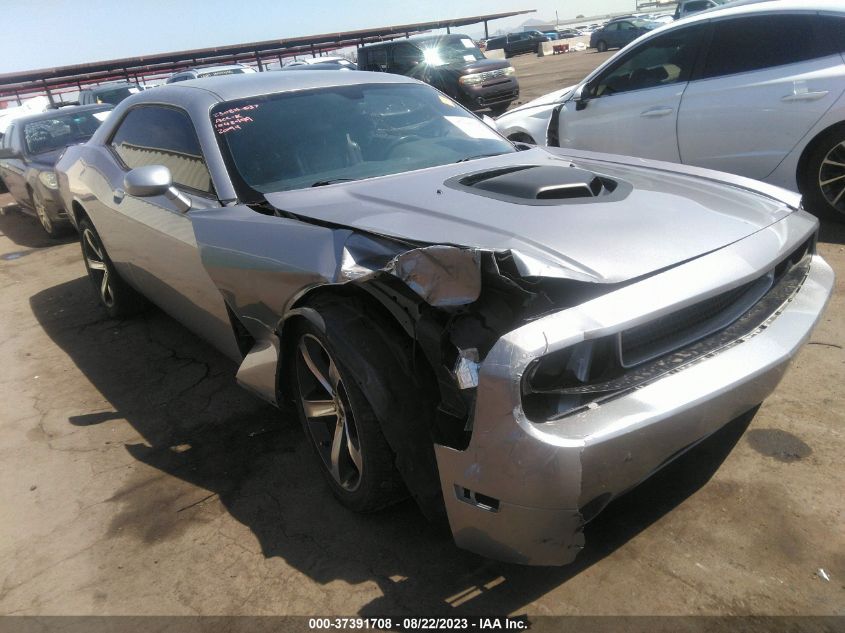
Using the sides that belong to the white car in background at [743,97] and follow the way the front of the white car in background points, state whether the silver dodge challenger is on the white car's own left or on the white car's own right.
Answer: on the white car's own left

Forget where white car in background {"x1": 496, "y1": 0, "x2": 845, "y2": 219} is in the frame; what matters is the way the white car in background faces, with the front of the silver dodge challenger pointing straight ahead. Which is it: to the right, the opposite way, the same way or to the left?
the opposite way

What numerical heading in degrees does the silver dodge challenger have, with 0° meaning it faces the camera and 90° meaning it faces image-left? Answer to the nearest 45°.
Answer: approximately 315°

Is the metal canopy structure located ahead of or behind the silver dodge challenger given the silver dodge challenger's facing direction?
behind

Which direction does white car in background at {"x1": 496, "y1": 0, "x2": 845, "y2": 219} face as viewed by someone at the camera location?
facing away from the viewer and to the left of the viewer

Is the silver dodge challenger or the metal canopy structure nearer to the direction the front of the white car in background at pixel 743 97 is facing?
the metal canopy structure

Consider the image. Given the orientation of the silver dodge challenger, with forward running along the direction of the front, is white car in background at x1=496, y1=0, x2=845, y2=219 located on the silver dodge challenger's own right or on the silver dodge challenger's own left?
on the silver dodge challenger's own left

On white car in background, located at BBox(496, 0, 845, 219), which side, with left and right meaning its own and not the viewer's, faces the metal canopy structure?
front

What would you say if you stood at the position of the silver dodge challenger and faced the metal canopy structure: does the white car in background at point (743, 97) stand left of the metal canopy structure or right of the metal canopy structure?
right

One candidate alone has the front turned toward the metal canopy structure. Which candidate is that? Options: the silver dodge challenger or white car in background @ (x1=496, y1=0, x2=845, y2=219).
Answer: the white car in background
